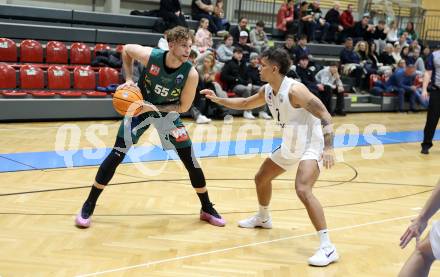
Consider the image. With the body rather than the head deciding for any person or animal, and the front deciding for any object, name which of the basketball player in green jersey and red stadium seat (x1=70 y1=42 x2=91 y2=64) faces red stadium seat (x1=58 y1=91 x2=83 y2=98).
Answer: red stadium seat (x1=70 y1=42 x2=91 y2=64)

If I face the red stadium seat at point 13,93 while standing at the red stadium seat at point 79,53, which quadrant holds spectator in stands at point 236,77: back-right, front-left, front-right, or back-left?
back-left

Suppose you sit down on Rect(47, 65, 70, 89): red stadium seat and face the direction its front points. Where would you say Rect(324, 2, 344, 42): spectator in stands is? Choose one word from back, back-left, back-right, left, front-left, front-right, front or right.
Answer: back-left

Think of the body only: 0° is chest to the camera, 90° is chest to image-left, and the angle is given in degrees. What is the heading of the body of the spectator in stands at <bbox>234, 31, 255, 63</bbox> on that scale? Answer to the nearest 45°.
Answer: approximately 0°

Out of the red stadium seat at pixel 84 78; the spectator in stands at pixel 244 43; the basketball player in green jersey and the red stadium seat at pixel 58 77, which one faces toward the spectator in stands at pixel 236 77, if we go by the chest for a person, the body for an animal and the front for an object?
the spectator in stands at pixel 244 43

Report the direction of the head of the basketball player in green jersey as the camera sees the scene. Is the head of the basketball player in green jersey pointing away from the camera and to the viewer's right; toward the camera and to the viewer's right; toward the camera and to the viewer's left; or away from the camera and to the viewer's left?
toward the camera and to the viewer's right

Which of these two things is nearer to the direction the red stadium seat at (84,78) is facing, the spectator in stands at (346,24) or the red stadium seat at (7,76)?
the red stadium seat

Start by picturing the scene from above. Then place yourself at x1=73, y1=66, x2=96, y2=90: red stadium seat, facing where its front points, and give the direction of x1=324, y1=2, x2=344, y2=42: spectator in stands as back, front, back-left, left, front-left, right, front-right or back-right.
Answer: back-left
